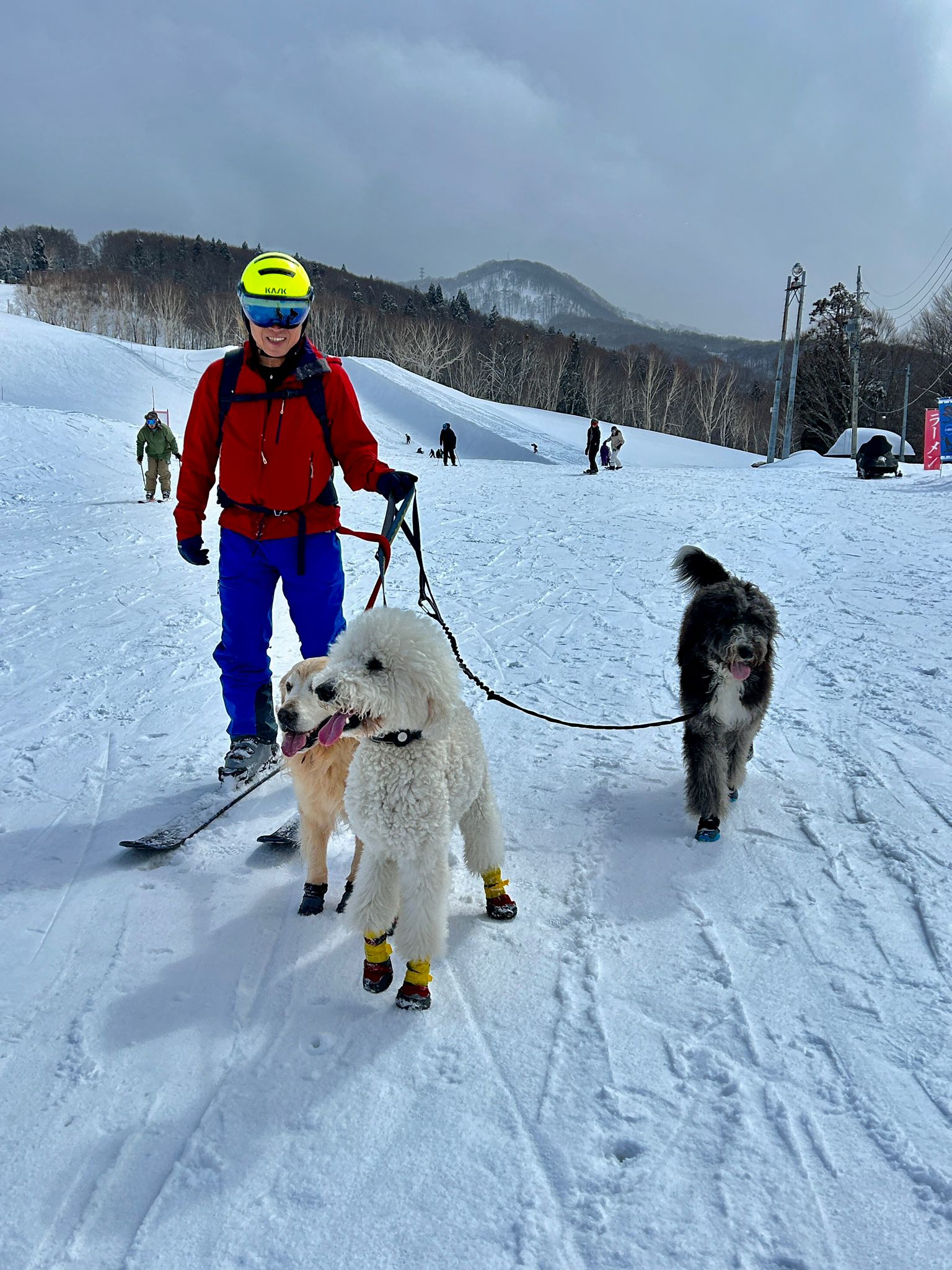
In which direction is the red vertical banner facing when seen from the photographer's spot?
facing the viewer

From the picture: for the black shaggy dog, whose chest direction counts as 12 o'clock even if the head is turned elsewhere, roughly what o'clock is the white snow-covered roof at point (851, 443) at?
The white snow-covered roof is roughly at 6 o'clock from the black shaggy dog.

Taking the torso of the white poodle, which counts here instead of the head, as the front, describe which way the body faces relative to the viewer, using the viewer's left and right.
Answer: facing the viewer and to the left of the viewer

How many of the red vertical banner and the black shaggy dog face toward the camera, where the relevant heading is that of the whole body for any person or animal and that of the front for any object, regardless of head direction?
2

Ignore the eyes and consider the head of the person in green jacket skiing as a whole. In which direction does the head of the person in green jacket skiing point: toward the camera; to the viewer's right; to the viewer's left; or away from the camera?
toward the camera

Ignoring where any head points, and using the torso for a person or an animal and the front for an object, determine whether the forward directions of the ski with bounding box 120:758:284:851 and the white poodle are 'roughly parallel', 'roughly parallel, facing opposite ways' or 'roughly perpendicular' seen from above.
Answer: roughly parallel

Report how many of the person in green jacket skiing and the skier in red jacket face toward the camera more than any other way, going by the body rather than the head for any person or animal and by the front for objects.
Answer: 2

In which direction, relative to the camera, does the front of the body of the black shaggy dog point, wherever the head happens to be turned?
toward the camera

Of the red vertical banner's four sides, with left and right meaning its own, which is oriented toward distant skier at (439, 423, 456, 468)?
right

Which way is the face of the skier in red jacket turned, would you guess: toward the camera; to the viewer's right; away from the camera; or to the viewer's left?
toward the camera

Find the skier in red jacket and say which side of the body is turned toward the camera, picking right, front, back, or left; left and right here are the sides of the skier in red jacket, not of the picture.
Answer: front

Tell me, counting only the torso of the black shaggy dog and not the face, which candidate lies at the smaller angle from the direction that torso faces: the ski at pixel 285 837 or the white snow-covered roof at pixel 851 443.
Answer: the ski

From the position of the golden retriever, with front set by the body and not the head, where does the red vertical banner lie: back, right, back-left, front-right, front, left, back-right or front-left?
back
